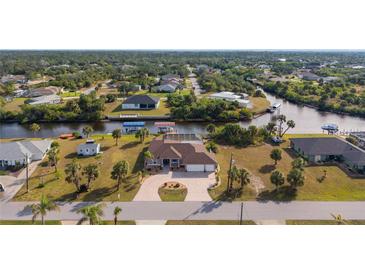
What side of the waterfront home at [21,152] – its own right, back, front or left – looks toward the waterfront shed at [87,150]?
left

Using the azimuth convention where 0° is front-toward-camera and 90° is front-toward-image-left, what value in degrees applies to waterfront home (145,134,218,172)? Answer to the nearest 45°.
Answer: approximately 0°

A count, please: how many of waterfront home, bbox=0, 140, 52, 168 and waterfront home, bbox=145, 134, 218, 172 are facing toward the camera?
2

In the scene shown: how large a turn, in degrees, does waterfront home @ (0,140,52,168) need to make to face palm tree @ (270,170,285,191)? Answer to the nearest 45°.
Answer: approximately 45° to its left

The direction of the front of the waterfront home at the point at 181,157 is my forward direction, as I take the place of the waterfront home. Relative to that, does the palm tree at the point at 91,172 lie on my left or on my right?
on my right

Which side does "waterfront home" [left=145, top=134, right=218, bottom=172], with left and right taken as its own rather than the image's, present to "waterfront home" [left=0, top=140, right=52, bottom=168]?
right

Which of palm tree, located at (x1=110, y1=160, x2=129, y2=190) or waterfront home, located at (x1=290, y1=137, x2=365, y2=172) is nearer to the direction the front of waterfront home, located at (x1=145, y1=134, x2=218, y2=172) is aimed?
the palm tree

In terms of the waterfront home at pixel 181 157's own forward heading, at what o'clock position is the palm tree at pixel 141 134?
The palm tree is roughly at 5 o'clock from the waterfront home.

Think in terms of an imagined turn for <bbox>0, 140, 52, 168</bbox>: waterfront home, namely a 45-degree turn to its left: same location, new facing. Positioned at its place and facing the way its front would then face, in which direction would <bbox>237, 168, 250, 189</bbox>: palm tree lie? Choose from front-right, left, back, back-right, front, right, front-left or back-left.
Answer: front

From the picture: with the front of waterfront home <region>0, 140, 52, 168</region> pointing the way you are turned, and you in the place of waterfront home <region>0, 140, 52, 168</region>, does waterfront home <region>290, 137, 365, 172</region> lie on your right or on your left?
on your left
